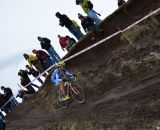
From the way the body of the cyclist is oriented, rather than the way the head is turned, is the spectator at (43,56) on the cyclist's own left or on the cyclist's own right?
on the cyclist's own left

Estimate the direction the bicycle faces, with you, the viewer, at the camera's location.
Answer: facing the viewer and to the right of the viewer

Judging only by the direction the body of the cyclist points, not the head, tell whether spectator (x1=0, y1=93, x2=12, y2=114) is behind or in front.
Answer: behind

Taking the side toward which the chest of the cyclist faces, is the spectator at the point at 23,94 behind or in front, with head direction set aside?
behind

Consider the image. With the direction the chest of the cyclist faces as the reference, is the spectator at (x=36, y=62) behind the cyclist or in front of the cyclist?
behind

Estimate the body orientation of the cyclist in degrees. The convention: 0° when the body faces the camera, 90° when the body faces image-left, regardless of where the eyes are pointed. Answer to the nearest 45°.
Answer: approximately 315°

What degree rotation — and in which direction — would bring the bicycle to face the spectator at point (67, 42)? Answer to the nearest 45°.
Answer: approximately 90° to its left

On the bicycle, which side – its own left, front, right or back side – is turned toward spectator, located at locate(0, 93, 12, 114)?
back

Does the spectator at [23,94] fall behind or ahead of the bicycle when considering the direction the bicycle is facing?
behind
